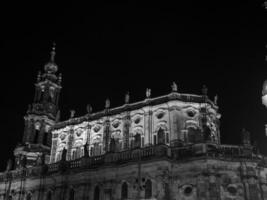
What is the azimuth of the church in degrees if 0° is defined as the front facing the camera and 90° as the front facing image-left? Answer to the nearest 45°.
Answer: approximately 135°
